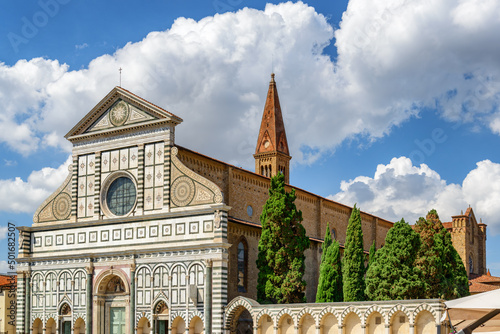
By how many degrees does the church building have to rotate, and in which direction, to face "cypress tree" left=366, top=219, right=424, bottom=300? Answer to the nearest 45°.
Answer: approximately 135° to its left

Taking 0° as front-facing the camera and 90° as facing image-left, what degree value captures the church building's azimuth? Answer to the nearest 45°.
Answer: approximately 45°

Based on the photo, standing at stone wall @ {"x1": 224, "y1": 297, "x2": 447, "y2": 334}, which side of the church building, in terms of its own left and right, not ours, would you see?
left

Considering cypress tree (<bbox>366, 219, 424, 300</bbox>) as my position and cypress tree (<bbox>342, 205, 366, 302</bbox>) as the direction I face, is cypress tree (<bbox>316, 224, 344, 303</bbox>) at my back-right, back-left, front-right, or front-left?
front-left

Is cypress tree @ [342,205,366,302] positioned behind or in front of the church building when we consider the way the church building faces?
behind
